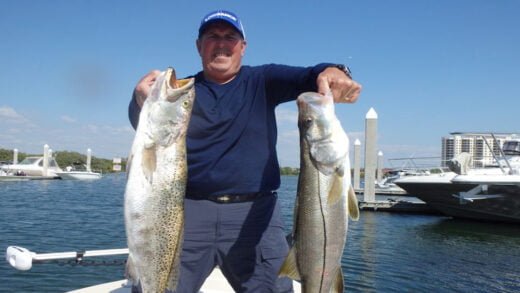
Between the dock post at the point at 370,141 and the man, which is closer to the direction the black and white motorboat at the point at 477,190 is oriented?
the dock post

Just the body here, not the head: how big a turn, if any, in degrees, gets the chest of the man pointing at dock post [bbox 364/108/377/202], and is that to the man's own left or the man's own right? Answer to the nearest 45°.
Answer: approximately 180°

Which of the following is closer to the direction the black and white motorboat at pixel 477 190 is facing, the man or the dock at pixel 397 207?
the dock

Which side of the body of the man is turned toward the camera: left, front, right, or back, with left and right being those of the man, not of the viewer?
front

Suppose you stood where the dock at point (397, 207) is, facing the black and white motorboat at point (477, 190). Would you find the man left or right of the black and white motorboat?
right

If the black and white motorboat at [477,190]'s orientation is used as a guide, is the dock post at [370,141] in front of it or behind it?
in front

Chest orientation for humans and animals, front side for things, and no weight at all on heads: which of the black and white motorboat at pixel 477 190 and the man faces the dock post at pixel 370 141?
the black and white motorboat

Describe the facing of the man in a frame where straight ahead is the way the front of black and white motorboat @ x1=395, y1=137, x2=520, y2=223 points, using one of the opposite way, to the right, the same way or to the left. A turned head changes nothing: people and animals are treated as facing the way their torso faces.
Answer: to the left

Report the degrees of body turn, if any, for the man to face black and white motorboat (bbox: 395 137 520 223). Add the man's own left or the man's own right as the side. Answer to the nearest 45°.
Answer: approximately 135° to the man's own left

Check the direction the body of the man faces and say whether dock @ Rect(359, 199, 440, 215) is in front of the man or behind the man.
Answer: behind

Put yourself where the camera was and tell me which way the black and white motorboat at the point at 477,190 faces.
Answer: facing to the left of the viewer

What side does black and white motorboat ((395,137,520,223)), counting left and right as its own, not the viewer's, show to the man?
left

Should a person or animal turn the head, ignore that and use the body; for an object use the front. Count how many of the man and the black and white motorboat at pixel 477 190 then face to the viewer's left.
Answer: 1
